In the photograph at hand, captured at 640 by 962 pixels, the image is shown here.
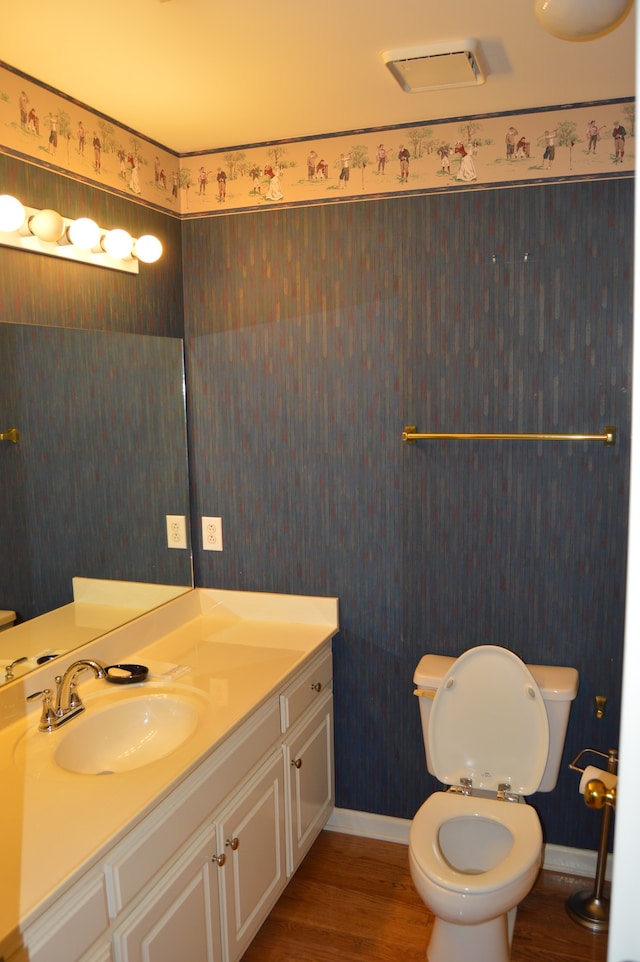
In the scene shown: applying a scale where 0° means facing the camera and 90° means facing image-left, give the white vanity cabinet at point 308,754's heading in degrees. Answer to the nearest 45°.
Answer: approximately 315°

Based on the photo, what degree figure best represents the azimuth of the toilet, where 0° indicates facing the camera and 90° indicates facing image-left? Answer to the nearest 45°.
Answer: approximately 0°

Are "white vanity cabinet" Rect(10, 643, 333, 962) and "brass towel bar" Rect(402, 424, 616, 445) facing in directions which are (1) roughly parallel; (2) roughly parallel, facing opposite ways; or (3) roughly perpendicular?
roughly perpendicular

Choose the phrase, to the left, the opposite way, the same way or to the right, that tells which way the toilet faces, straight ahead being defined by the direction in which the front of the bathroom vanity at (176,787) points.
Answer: to the right

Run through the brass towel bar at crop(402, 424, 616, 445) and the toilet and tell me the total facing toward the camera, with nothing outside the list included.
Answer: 2

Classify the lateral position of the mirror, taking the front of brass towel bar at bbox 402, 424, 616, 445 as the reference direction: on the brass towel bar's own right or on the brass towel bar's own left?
on the brass towel bar's own right
